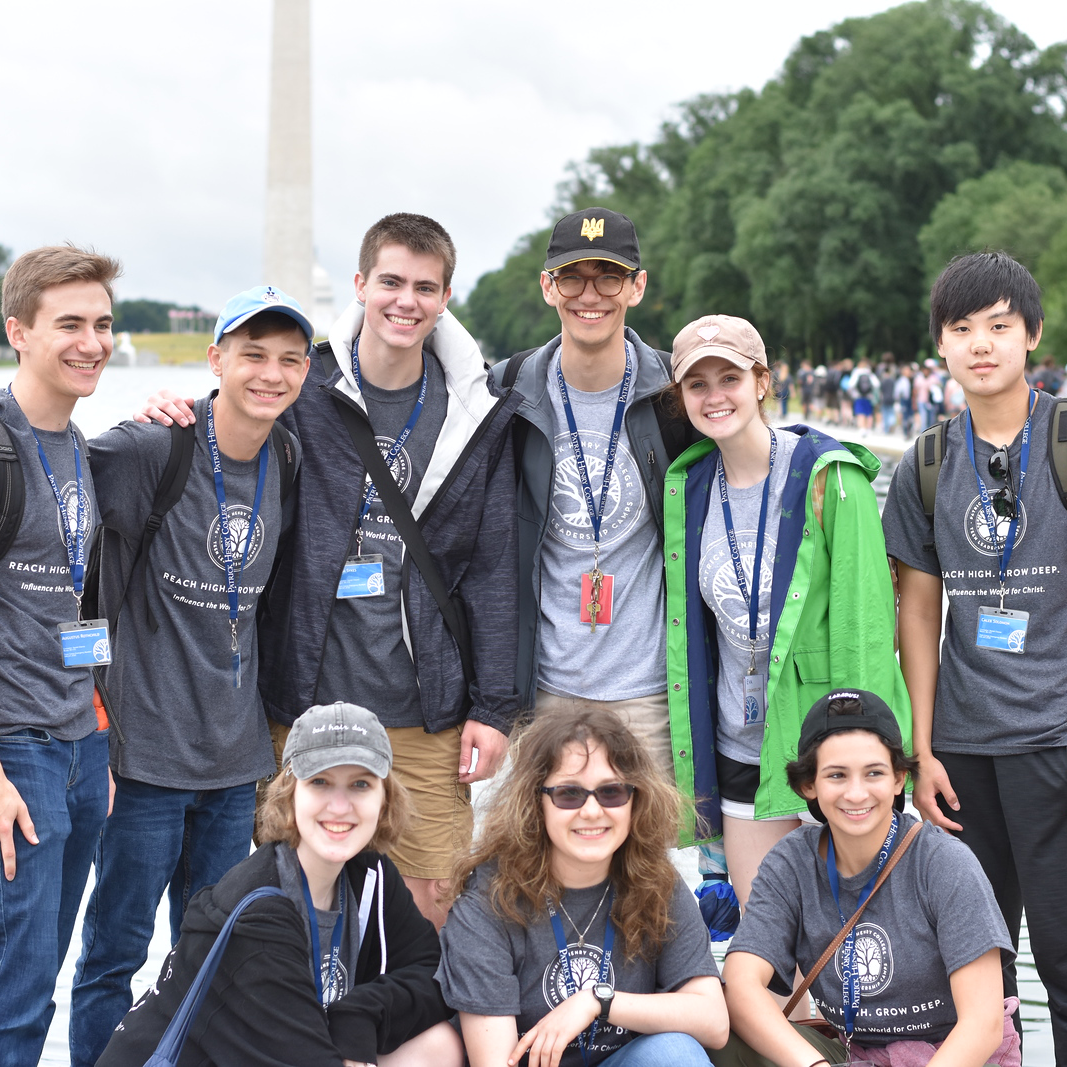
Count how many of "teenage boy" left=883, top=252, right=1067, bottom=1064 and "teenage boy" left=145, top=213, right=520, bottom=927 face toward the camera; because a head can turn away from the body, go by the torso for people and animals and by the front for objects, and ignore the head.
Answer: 2

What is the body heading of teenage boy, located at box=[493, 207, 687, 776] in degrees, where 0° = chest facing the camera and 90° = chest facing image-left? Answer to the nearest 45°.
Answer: approximately 0°

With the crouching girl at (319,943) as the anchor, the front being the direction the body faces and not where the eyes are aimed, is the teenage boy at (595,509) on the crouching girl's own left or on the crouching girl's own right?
on the crouching girl's own left

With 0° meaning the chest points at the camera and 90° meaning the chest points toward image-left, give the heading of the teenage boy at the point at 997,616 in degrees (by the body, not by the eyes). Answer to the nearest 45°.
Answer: approximately 0°
